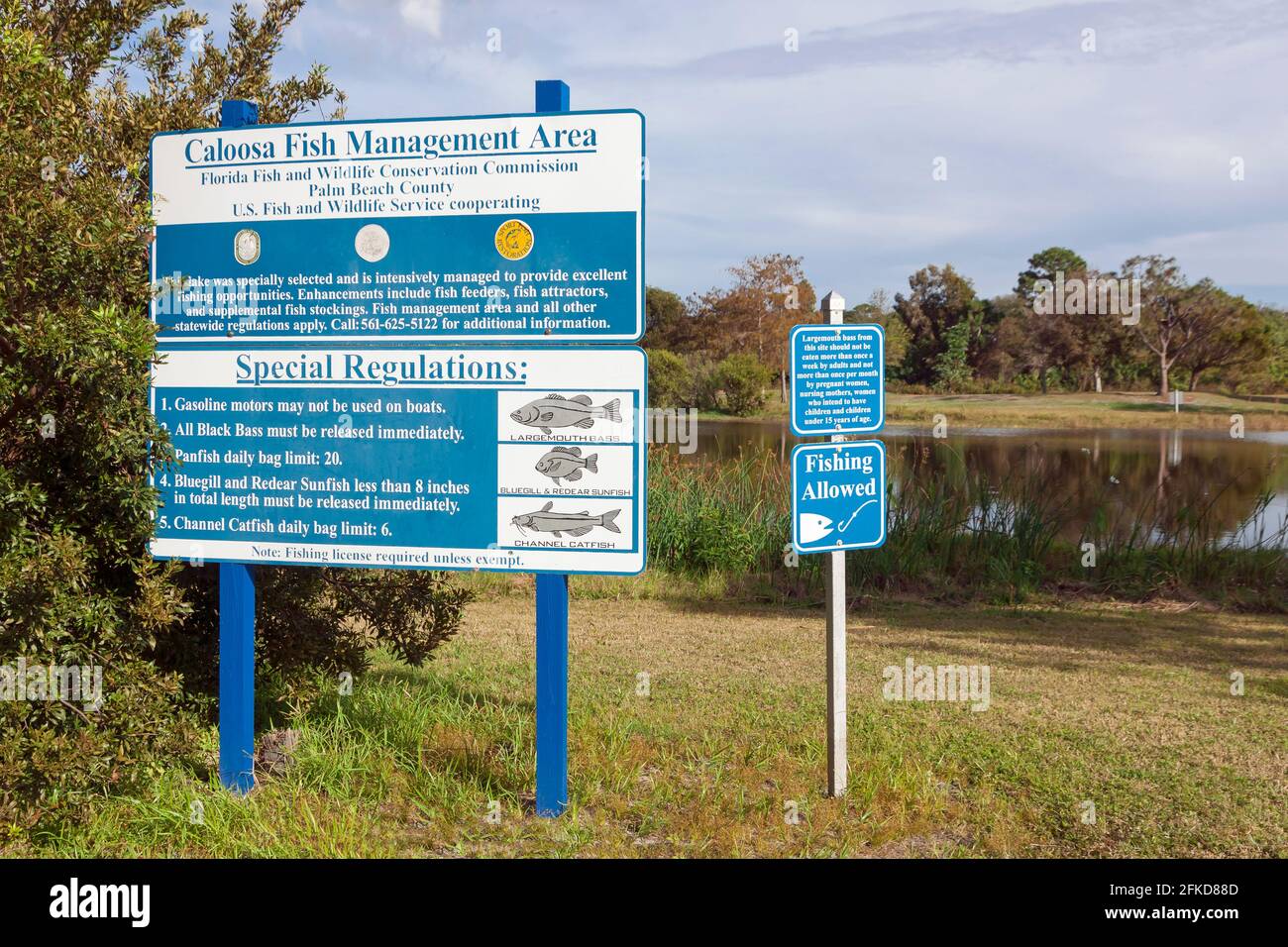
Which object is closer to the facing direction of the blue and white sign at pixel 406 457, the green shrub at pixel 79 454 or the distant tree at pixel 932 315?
the green shrub

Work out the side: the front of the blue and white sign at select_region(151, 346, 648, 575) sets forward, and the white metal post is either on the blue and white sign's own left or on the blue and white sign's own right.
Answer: on the blue and white sign's own left

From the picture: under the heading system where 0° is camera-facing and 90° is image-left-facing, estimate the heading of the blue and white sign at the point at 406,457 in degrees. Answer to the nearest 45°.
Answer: approximately 0°

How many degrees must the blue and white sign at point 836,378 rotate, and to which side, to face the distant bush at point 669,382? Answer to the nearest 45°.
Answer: approximately 180°

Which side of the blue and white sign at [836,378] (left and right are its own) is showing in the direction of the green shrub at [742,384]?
back
